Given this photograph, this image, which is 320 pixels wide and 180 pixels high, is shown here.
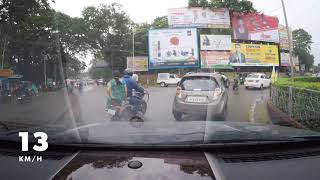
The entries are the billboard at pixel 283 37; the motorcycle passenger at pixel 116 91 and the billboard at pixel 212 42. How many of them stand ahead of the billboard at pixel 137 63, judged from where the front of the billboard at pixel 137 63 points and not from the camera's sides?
1

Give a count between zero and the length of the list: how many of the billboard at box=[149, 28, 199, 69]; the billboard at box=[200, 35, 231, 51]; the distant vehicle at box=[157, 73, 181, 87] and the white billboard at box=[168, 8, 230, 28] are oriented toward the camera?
3

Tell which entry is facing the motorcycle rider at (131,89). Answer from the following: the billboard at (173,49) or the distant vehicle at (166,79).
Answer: the billboard

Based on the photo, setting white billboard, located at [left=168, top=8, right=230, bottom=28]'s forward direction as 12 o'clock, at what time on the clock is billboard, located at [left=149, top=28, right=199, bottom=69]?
The billboard is roughly at 2 o'clock from the white billboard.

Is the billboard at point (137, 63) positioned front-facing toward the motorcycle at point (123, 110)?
yes
